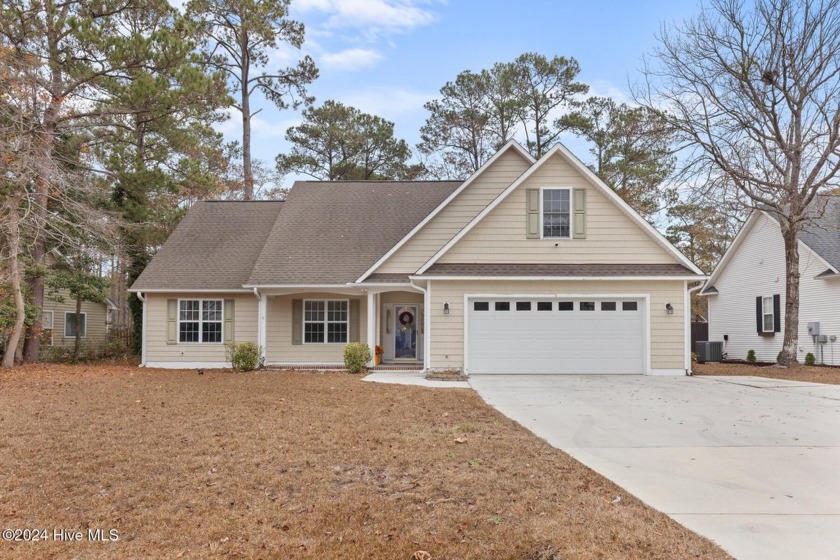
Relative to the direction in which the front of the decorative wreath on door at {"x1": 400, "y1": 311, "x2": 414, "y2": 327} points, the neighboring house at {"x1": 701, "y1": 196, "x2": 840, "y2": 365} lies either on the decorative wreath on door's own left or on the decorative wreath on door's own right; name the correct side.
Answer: on the decorative wreath on door's own left

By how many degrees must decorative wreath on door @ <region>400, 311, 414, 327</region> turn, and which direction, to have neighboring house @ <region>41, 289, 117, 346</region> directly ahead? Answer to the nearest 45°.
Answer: approximately 135° to its right

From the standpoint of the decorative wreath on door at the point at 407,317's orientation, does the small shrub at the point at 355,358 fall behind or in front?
in front

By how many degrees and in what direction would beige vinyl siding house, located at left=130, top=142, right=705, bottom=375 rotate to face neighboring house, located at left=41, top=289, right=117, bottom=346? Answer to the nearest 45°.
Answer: approximately 135° to its right

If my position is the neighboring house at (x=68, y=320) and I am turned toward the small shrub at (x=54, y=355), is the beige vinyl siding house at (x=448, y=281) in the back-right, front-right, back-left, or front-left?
front-left

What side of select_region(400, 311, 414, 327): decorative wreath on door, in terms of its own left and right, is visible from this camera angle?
front
